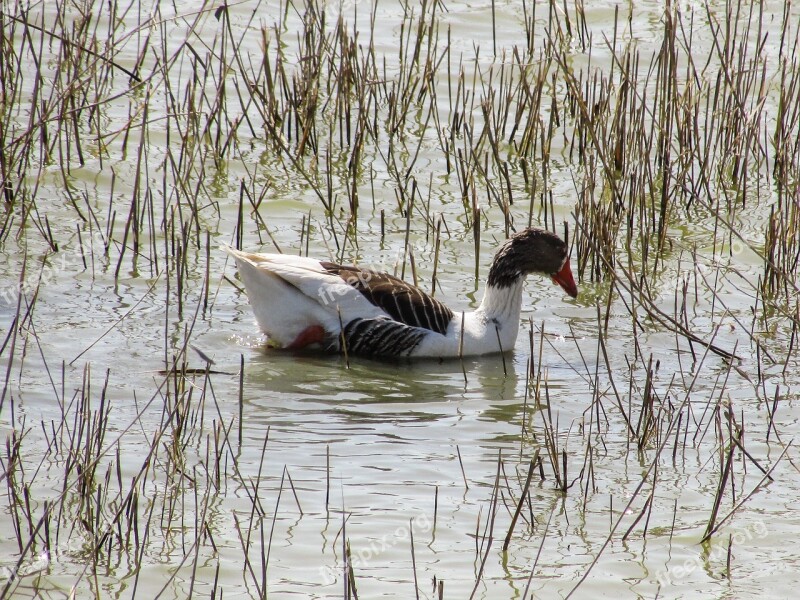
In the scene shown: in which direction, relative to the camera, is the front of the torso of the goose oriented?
to the viewer's right
